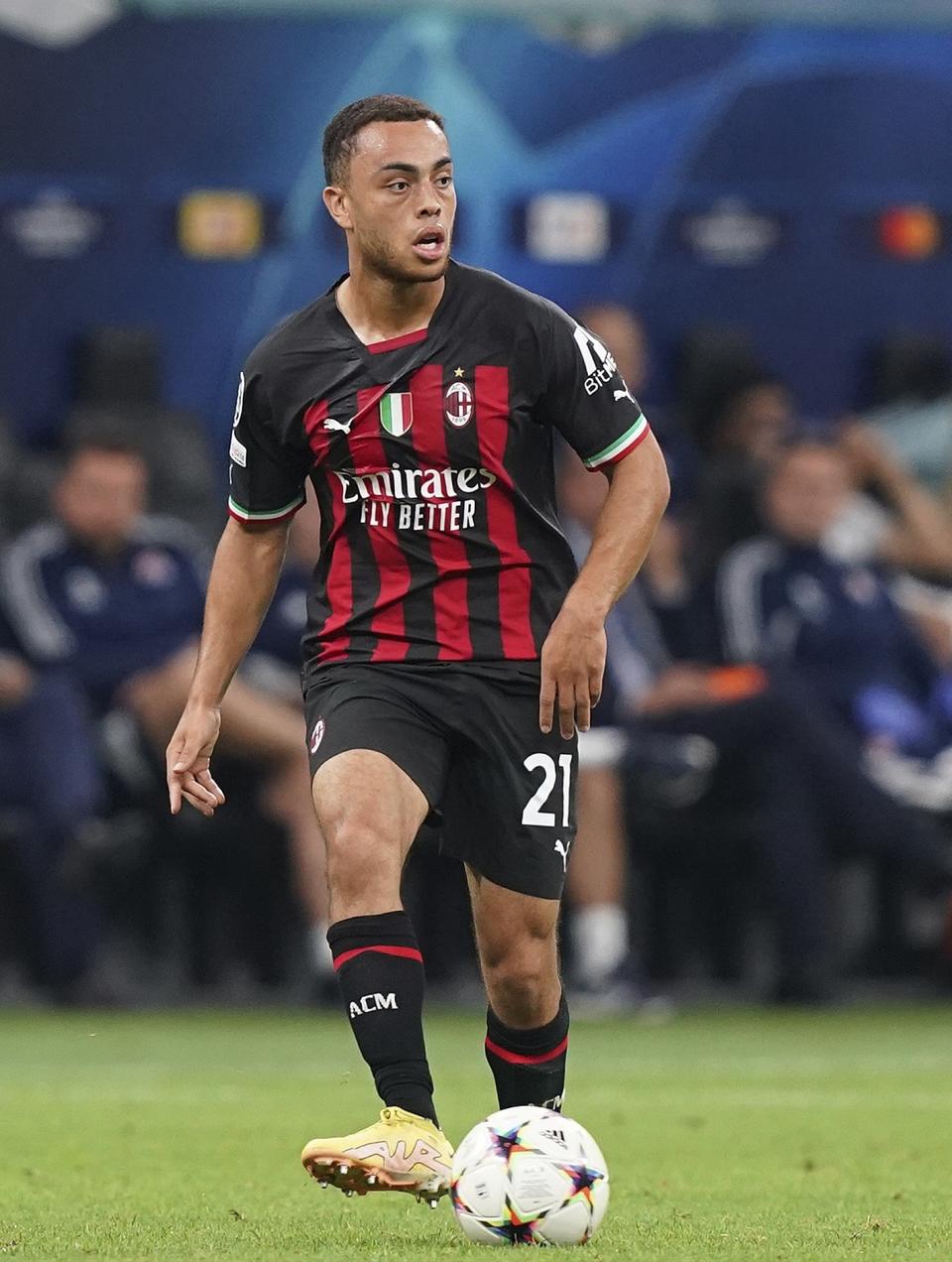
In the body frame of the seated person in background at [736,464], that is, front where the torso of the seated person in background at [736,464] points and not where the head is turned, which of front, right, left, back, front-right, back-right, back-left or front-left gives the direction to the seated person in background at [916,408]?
left

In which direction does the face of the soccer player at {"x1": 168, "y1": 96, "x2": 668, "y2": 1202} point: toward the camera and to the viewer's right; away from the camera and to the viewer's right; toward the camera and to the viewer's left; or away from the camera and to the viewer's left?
toward the camera and to the viewer's right

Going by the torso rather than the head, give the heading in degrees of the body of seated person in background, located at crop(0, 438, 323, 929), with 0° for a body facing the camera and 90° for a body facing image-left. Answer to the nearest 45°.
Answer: approximately 315°

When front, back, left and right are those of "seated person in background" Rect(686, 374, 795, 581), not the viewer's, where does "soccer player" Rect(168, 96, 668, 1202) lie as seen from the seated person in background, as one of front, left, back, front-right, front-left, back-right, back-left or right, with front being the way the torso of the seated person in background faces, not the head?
front-right

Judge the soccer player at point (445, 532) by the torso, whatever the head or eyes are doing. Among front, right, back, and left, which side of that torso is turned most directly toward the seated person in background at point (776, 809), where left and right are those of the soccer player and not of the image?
back

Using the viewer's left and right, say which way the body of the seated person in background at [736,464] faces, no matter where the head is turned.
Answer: facing the viewer and to the right of the viewer

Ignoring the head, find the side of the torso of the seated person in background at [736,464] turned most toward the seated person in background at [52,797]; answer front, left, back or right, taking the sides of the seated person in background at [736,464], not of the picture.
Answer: right
